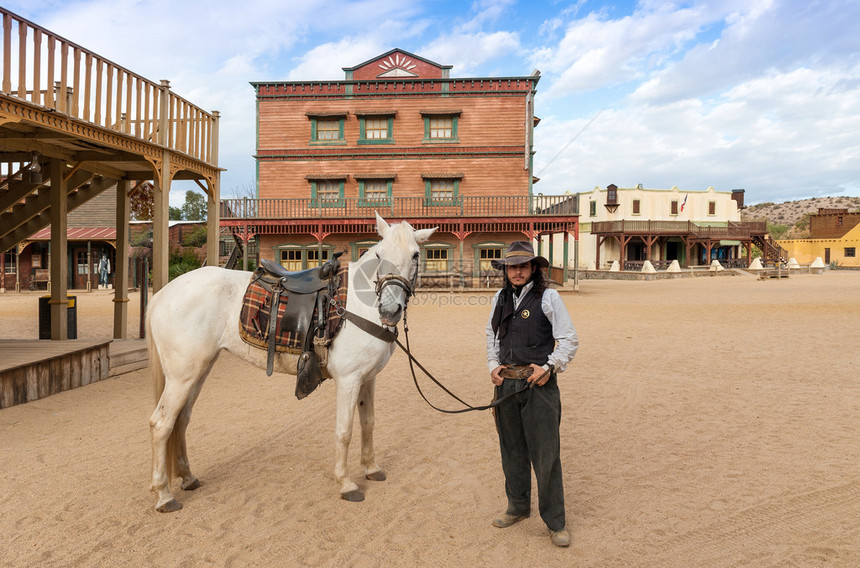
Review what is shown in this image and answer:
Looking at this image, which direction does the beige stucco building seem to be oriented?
toward the camera

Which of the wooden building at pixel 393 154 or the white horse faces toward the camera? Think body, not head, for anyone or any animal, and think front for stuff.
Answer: the wooden building

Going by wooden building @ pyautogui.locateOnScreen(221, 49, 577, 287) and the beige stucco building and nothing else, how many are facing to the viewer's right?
0

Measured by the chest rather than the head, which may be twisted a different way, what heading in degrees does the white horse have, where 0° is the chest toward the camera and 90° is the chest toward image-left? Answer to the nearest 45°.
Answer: approximately 270°

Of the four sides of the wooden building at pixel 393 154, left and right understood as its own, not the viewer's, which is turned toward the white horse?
front

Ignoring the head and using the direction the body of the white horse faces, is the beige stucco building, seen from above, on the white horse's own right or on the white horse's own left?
on the white horse's own left

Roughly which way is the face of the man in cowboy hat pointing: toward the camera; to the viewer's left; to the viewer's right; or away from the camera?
toward the camera

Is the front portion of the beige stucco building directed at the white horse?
yes

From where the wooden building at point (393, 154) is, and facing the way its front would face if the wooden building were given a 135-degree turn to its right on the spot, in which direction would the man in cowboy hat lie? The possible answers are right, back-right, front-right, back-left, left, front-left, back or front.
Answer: back-left

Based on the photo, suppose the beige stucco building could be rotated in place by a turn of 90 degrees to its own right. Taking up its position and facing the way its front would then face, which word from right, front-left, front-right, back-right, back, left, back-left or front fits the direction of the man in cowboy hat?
left
